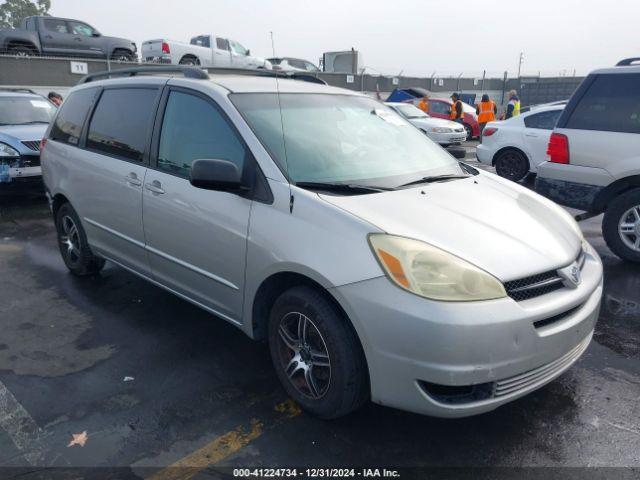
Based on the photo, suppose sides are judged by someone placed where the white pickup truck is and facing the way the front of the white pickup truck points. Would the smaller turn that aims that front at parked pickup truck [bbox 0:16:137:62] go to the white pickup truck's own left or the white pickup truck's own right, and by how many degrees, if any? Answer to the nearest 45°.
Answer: approximately 180°

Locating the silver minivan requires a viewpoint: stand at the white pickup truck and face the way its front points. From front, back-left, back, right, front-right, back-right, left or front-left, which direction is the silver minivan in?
back-right

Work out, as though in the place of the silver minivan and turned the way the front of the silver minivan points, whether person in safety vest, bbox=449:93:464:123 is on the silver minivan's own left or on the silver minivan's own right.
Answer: on the silver minivan's own left

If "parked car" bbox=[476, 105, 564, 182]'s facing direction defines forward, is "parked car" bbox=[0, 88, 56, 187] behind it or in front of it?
behind

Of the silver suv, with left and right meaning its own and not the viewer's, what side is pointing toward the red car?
left

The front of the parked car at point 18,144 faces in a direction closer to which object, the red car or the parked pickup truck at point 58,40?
the red car

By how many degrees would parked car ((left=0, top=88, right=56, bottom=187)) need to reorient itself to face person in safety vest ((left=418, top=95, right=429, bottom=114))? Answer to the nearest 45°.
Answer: approximately 90° to its left

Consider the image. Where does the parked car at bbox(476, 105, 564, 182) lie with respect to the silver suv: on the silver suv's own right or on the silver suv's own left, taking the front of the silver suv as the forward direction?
on the silver suv's own left

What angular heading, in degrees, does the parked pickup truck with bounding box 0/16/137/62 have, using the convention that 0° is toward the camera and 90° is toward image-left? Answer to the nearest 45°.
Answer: approximately 270°
